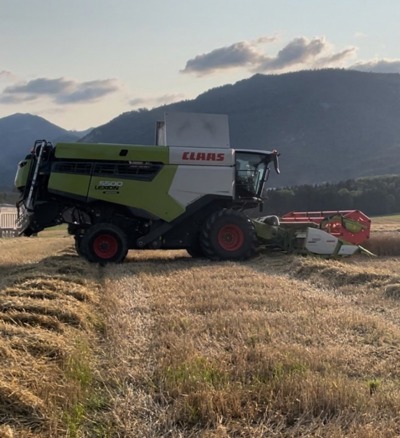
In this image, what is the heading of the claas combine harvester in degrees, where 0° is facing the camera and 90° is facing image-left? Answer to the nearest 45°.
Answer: approximately 270°
